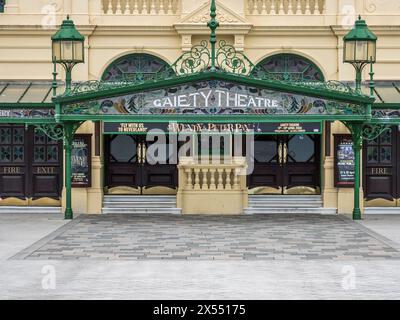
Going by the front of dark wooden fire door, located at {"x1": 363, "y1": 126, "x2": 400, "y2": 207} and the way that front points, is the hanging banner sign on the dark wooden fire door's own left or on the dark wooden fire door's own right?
on the dark wooden fire door's own right

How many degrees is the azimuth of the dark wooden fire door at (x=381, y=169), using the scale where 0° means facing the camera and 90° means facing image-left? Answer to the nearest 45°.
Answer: approximately 0°

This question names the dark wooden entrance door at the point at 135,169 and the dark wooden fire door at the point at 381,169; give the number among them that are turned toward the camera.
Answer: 2

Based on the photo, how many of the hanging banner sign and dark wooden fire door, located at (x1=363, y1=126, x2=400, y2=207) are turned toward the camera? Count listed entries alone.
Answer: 2

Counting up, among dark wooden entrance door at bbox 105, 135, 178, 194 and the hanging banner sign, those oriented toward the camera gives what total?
2

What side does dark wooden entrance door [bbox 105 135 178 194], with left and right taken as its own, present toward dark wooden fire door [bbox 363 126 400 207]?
left
